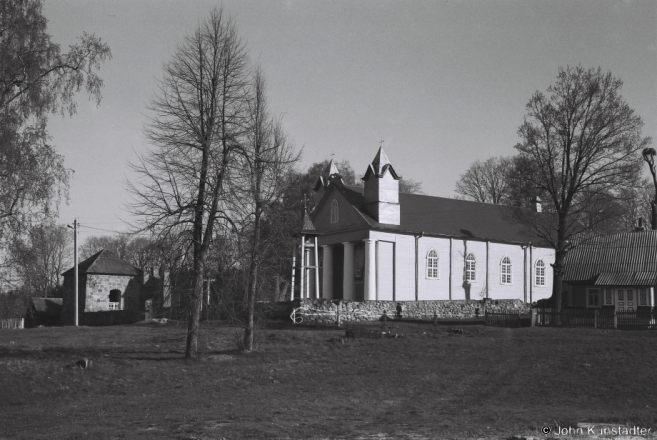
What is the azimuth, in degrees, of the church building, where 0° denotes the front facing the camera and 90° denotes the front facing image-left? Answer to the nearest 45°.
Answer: approximately 45°

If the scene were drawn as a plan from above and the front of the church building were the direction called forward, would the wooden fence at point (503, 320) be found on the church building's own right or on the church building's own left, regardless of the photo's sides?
on the church building's own left

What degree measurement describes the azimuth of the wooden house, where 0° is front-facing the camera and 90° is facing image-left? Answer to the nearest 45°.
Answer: approximately 0°

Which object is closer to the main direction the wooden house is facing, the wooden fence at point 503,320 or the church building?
the wooden fence

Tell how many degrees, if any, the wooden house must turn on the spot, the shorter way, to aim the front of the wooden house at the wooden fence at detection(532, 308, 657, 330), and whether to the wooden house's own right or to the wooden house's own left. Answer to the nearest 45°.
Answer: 0° — it already faces it

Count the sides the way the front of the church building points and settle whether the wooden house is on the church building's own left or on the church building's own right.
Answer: on the church building's own left

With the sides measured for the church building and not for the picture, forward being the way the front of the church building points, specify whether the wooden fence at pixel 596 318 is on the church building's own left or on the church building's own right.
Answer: on the church building's own left
